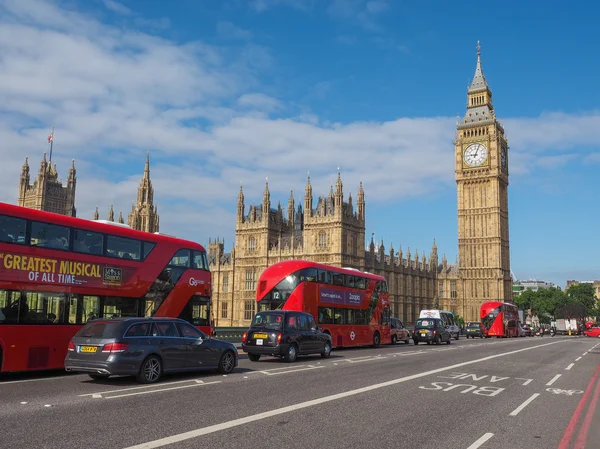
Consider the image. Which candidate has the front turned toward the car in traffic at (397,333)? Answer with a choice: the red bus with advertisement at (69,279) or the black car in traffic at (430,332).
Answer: the red bus with advertisement

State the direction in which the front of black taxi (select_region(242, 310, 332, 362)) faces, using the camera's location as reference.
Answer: facing away from the viewer and to the right of the viewer

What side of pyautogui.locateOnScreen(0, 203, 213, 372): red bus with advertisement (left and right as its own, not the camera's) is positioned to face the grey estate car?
right

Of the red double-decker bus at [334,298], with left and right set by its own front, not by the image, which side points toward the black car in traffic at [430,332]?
front

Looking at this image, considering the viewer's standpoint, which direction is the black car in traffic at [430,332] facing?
facing away from the viewer and to the right of the viewer

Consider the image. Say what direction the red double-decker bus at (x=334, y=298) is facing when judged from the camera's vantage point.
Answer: facing away from the viewer and to the right of the viewer

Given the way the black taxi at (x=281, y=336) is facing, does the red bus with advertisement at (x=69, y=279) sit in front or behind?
behind

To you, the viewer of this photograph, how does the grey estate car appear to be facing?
facing away from the viewer and to the right of the viewer

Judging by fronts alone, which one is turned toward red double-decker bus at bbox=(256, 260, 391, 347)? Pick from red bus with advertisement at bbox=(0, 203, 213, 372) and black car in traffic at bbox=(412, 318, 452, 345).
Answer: the red bus with advertisement

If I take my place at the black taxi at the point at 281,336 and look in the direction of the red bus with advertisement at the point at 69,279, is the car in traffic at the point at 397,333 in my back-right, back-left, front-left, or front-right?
back-right

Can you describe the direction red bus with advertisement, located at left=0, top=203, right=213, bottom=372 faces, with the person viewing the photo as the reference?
facing away from the viewer and to the right of the viewer
